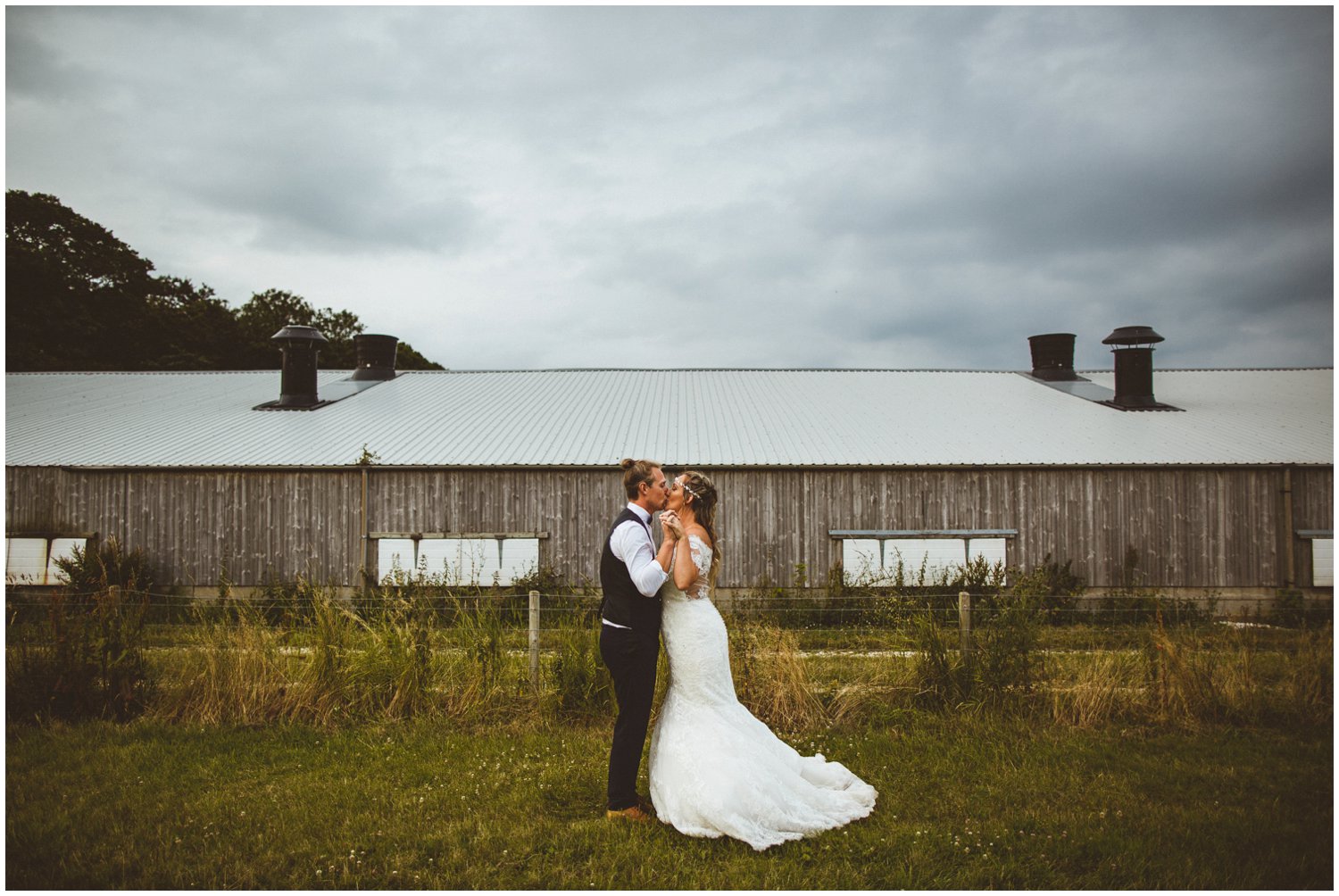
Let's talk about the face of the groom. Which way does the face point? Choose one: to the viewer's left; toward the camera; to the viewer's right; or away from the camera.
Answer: to the viewer's right

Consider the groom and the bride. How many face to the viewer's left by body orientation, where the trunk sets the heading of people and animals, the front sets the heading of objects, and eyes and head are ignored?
1

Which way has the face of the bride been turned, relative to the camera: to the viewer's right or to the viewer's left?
to the viewer's left

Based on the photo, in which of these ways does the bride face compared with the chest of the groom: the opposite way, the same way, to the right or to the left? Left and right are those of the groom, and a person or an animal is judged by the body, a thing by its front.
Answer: the opposite way

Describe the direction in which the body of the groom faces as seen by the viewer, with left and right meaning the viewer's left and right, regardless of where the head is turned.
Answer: facing to the right of the viewer

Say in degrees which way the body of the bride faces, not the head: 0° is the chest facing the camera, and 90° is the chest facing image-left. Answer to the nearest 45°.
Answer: approximately 90°

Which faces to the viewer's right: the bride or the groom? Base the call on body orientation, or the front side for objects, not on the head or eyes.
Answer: the groom
